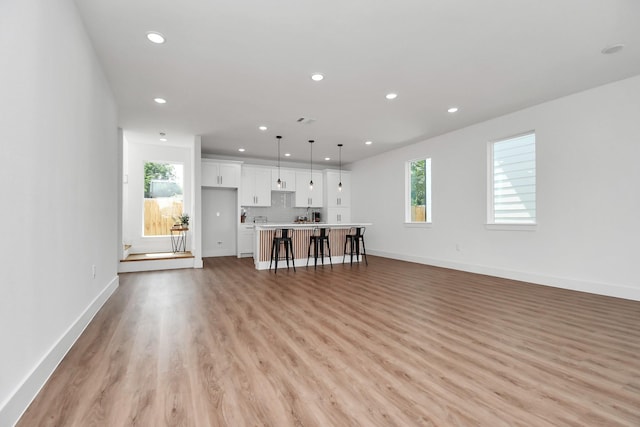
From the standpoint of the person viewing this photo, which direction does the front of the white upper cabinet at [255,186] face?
facing the viewer

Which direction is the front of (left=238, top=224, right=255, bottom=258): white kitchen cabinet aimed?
toward the camera

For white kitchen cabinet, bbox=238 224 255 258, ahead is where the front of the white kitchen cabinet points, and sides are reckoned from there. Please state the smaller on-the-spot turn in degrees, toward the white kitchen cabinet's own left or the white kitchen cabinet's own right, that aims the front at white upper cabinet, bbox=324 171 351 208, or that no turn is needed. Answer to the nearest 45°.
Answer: approximately 90° to the white kitchen cabinet's own left

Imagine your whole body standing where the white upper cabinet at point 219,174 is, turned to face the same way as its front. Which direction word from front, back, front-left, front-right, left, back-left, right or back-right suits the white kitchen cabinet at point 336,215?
left

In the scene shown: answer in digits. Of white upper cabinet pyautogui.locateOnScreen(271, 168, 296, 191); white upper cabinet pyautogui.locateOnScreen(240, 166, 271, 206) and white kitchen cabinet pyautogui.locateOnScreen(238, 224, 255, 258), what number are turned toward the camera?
3

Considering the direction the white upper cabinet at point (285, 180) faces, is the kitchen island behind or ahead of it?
ahead

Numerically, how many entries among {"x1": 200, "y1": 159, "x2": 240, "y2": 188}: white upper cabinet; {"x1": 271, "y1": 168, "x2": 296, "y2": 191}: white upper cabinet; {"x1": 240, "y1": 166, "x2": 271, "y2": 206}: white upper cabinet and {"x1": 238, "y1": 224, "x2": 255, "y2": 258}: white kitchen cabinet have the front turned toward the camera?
4

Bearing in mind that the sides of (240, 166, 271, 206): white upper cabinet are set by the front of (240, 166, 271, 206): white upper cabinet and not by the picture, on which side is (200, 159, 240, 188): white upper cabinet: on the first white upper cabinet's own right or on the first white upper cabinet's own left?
on the first white upper cabinet's own right

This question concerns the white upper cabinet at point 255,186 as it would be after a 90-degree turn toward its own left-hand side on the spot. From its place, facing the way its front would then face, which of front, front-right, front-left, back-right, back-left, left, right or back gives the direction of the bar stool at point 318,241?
front-right

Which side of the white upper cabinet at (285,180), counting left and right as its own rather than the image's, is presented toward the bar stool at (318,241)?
front

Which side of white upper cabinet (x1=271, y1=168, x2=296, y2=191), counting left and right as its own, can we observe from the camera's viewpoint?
front
